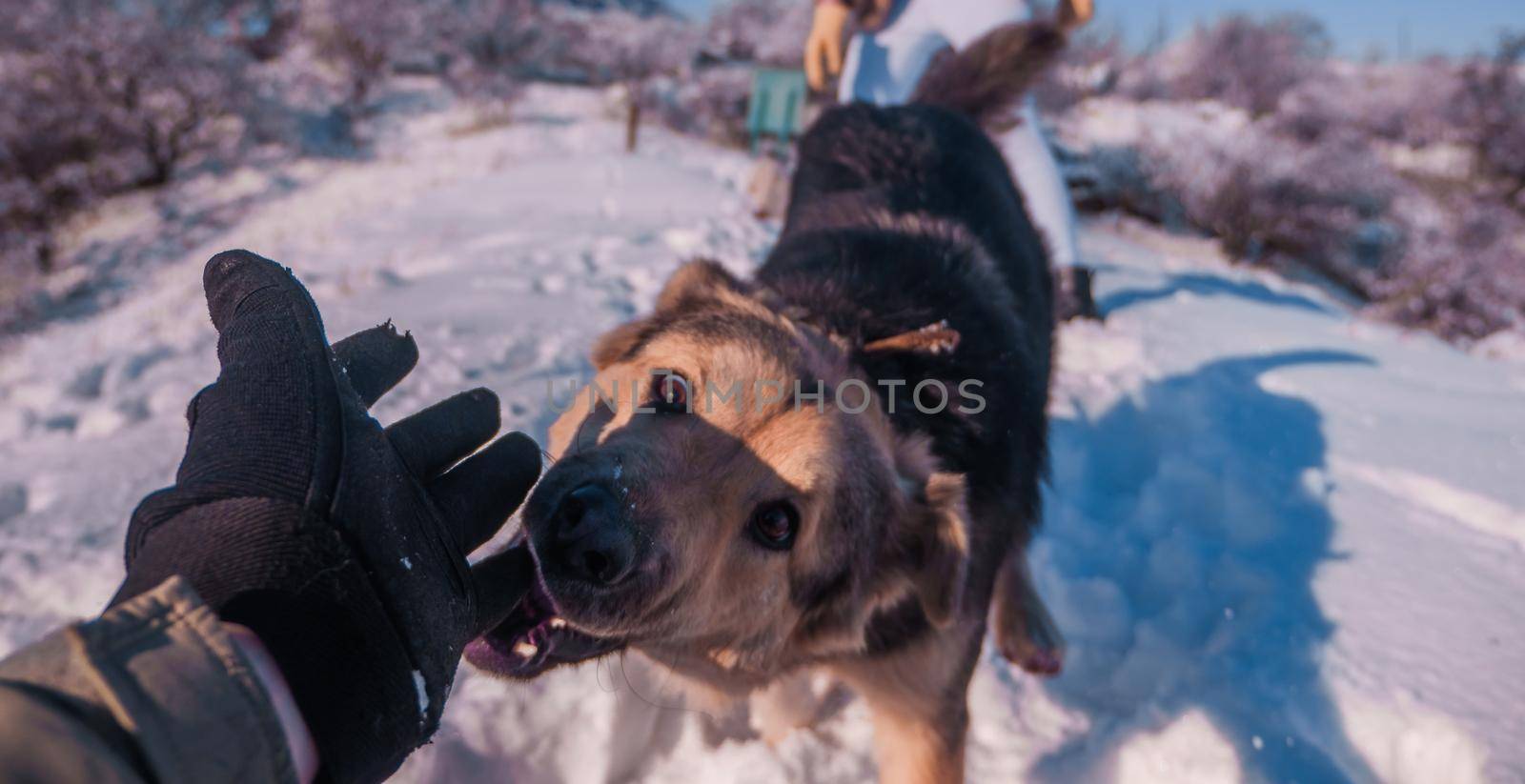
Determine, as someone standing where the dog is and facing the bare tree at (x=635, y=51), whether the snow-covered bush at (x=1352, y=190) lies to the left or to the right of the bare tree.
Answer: right
